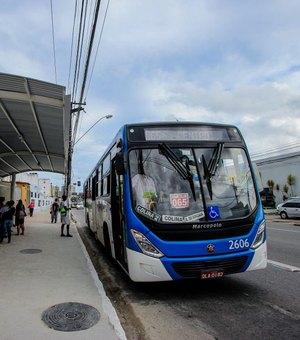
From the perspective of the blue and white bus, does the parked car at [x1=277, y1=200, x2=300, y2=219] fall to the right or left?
on its left

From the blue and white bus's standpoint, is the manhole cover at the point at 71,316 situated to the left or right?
on its right

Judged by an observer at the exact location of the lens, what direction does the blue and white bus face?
facing the viewer and to the right of the viewer
